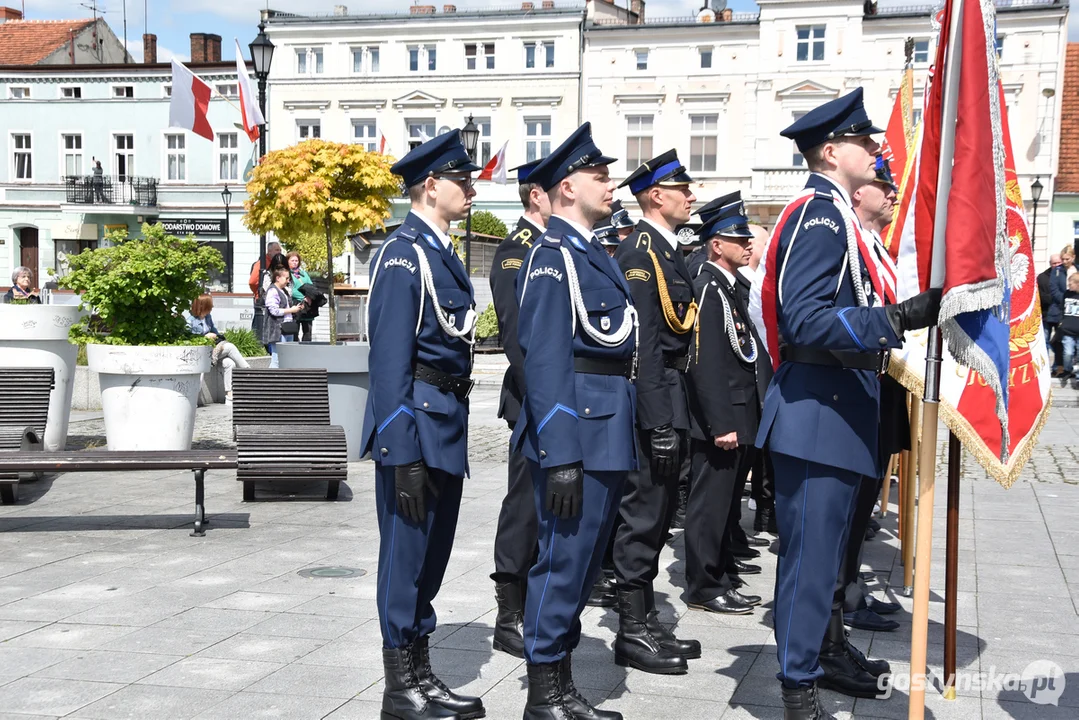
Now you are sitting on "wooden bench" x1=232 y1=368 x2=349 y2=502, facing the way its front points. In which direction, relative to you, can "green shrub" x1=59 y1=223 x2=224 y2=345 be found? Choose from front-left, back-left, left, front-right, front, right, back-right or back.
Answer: back-right

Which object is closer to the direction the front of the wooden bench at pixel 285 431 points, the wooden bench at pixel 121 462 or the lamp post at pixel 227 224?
the wooden bench

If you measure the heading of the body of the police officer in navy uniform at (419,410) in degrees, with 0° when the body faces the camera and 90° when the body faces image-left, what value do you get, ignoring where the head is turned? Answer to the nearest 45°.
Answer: approximately 270°

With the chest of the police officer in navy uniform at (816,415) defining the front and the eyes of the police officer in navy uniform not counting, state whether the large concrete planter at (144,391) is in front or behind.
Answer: behind

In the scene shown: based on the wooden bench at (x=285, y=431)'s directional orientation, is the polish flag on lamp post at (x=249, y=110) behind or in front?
behind

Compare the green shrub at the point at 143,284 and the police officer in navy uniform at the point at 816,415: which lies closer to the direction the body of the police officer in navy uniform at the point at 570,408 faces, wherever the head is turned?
the police officer in navy uniform

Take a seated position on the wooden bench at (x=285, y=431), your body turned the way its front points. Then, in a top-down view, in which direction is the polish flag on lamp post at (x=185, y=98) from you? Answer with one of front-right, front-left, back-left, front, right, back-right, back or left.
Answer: back

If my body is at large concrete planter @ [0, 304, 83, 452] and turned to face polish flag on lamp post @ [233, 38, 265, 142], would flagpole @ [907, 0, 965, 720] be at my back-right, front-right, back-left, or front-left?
back-right

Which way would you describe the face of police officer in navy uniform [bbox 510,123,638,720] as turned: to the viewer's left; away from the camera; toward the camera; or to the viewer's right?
to the viewer's right

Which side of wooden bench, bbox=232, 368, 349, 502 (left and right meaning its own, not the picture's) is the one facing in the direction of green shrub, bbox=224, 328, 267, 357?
back
